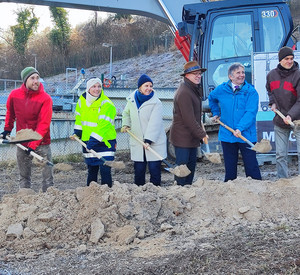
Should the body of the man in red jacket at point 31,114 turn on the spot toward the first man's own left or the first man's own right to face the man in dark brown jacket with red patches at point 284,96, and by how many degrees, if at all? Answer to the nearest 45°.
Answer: approximately 90° to the first man's own left

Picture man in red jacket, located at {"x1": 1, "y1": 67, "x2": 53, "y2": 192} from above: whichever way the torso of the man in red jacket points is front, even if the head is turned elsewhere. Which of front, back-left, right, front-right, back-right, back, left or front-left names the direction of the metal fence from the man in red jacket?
back

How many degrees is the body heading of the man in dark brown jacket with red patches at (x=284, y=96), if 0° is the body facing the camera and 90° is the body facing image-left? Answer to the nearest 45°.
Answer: approximately 0°
